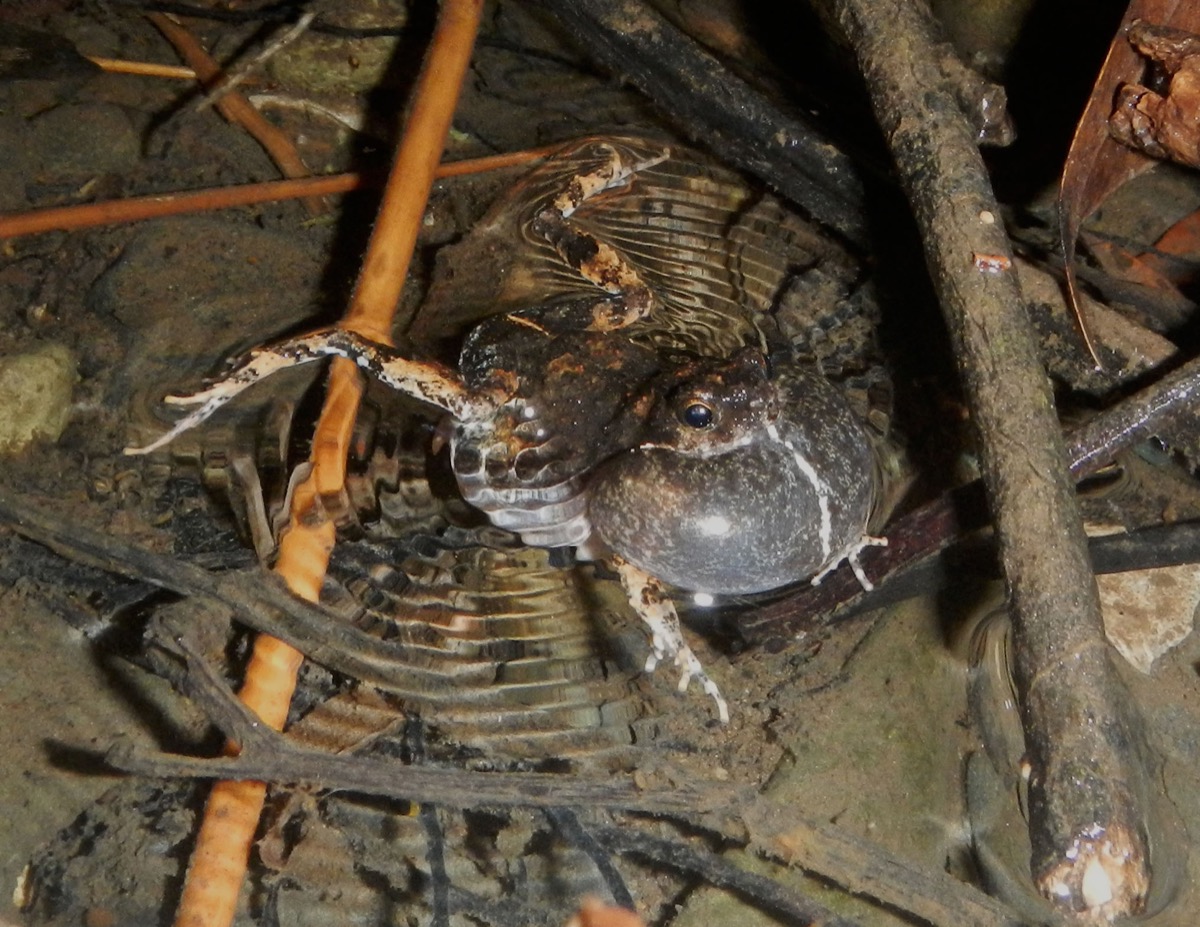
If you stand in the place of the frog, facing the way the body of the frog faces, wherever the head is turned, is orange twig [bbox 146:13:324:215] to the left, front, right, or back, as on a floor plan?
back

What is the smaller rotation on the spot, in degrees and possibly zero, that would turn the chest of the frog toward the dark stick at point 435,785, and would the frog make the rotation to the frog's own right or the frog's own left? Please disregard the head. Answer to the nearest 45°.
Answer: approximately 45° to the frog's own right

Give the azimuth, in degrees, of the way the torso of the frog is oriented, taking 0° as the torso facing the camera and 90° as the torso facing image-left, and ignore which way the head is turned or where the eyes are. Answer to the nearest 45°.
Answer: approximately 315°

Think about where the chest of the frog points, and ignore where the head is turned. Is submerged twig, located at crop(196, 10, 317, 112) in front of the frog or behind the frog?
behind

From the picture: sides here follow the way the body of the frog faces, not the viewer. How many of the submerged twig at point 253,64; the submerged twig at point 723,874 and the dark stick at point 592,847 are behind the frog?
1

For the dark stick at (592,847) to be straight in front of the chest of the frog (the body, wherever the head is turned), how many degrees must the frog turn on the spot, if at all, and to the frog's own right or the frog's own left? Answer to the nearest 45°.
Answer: approximately 45° to the frog's own right

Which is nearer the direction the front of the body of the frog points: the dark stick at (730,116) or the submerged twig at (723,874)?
the submerged twig

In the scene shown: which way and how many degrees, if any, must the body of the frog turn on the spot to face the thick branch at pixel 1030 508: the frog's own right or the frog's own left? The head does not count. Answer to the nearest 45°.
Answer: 0° — it already faces it

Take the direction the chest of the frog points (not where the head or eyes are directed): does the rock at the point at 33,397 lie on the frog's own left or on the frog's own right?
on the frog's own right
